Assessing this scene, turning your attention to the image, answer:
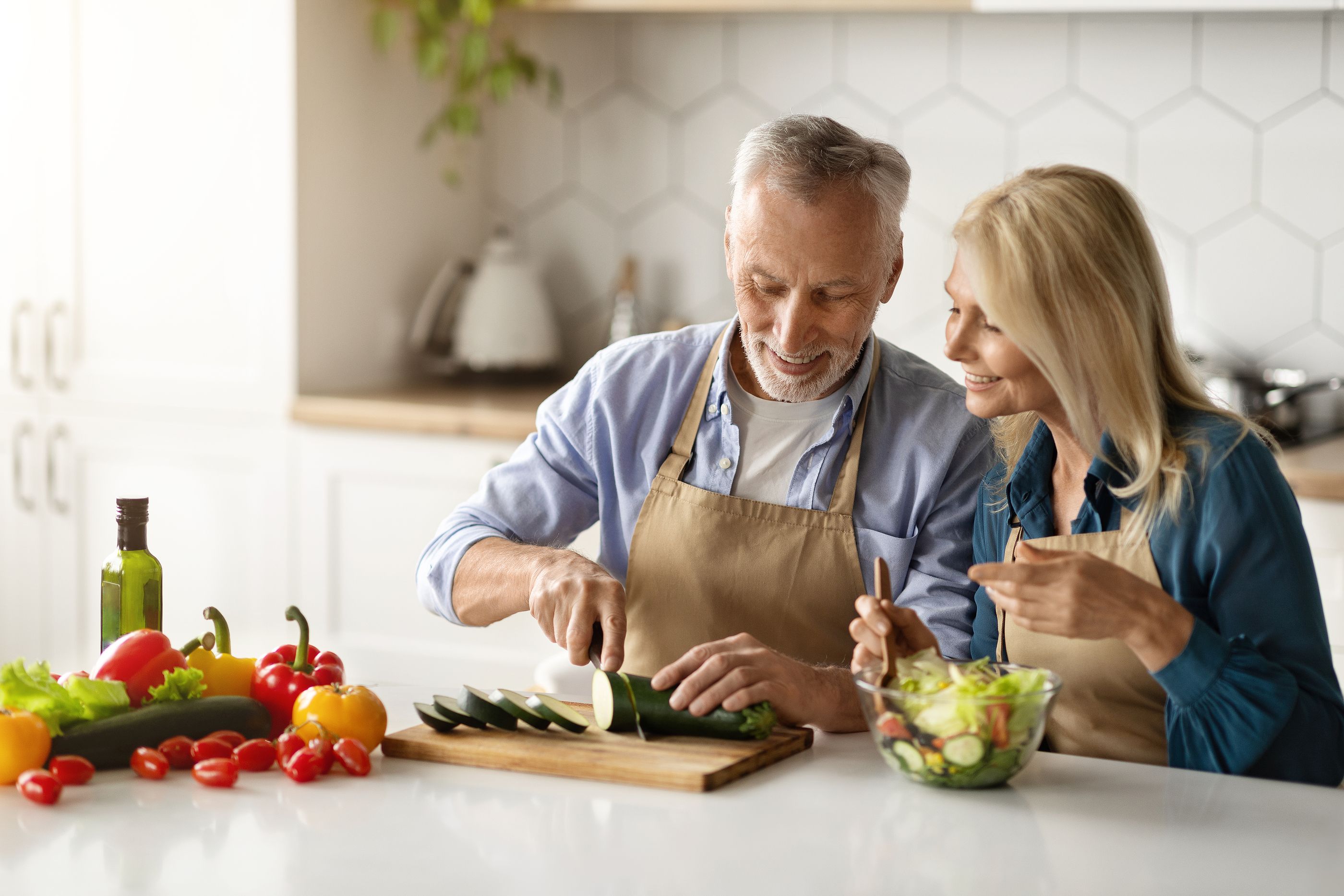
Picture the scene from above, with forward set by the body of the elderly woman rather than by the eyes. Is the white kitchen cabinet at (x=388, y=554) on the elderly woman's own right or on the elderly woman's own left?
on the elderly woman's own right

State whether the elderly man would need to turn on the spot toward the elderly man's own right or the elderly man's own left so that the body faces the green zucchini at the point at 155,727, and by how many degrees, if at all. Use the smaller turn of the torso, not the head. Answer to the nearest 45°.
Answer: approximately 45° to the elderly man's own right

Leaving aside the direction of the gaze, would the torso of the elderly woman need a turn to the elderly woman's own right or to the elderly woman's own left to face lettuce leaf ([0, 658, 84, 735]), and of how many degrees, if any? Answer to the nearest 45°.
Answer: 0° — they already face it

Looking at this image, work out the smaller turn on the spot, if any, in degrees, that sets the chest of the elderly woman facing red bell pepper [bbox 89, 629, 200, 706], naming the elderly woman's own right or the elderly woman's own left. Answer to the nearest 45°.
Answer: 0° — they already face it

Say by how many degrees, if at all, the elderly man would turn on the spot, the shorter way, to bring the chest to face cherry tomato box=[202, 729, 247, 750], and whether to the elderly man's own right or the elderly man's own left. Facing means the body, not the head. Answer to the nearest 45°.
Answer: approximately 45° to the elderly man's own right

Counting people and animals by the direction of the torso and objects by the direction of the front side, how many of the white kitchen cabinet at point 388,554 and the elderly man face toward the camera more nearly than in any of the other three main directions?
2

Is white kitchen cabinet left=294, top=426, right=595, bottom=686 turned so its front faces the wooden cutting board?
yes

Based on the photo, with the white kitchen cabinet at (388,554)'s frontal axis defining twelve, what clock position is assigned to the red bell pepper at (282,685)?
The red bell pepper is roughly at 12 o'clock from the white kitchen cabinet.

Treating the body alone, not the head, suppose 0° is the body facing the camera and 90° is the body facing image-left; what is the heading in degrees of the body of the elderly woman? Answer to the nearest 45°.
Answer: approximately 45°

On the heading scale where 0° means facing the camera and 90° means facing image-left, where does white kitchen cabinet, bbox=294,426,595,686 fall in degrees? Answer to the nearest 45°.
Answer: approximately 0°
